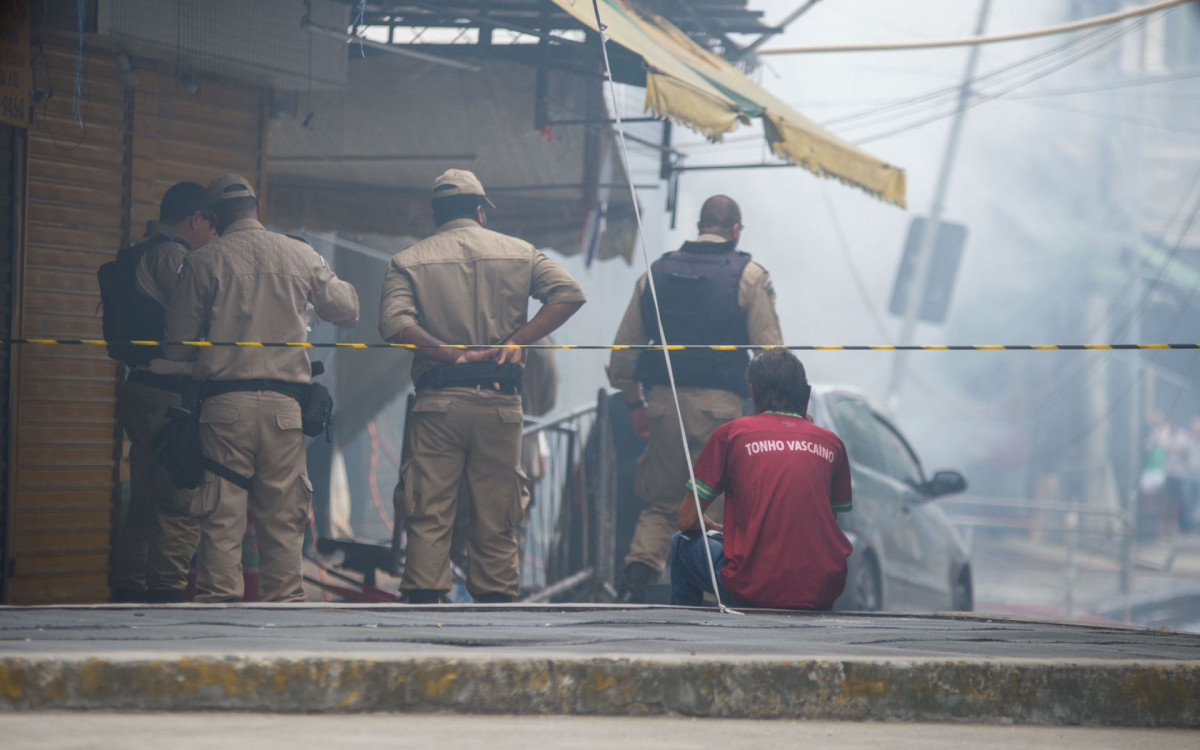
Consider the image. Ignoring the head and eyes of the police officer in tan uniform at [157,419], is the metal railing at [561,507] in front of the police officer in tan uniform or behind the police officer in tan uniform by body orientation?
in front

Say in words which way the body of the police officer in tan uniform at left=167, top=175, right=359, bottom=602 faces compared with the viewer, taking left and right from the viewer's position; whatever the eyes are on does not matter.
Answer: facing away from the viewer

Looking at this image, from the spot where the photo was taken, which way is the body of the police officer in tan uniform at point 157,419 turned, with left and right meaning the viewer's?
facing away from the viewer and to the right of the viewer

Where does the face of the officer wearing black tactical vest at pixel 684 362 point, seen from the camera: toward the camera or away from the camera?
away from the camera

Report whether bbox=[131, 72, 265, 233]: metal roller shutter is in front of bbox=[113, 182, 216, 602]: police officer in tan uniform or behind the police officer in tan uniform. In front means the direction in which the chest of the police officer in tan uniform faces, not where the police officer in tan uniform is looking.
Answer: in front

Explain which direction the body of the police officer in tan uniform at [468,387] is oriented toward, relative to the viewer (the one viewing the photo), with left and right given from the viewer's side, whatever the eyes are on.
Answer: facing away from the viewer

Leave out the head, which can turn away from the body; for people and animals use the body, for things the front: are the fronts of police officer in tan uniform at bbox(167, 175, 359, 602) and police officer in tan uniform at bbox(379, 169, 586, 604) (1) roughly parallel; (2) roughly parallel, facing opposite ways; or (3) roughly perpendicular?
roughly parallel

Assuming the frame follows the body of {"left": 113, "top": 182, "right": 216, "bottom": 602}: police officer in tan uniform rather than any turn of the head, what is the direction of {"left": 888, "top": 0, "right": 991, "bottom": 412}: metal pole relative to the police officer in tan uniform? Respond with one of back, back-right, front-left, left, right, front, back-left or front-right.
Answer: front

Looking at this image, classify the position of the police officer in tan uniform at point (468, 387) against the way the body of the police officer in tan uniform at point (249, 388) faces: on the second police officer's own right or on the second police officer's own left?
on the second police officer's own right

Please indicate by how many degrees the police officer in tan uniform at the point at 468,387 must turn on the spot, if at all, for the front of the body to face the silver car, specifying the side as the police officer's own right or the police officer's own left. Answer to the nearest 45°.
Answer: approximately 45° to the police officer's own right

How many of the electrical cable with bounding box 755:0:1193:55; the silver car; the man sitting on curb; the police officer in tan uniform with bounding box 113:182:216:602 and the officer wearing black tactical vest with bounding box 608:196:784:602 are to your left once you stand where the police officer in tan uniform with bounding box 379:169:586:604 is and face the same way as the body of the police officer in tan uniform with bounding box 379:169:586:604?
1

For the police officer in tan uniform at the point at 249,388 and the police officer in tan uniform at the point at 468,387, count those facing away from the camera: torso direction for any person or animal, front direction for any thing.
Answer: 2

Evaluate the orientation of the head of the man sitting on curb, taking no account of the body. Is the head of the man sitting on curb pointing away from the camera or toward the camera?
away from the camera
